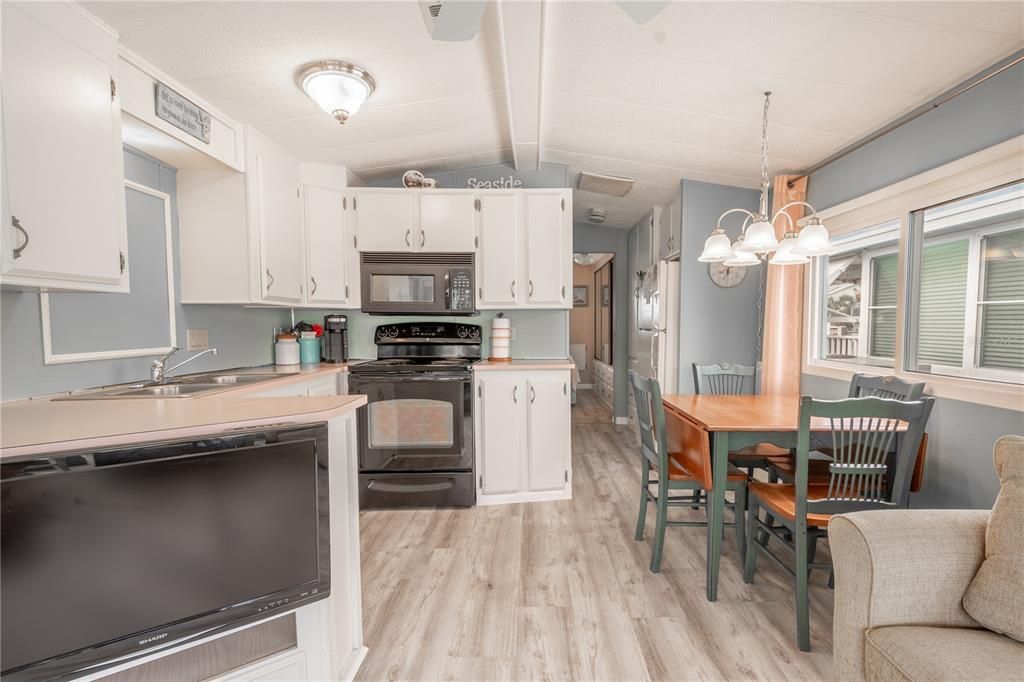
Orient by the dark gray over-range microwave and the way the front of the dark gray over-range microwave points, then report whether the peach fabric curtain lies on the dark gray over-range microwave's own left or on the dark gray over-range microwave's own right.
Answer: on the dark gray over-range microwave's own left

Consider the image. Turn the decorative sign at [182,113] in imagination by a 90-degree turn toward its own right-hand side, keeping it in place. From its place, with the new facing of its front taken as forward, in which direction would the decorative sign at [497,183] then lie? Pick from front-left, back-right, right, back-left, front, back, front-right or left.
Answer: back-left

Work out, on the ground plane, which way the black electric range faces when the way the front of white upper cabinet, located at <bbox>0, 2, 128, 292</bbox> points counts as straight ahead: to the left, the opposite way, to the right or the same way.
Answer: to the right

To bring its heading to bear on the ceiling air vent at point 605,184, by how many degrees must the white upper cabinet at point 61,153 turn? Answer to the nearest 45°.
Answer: approximately 45° to its left

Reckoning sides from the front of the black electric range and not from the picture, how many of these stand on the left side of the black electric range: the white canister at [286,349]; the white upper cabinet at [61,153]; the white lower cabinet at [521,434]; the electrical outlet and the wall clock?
2

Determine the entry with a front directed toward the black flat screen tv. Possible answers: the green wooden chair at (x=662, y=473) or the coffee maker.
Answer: the coffee maker

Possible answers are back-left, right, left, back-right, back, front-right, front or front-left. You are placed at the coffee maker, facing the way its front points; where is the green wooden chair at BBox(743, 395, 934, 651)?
front-left

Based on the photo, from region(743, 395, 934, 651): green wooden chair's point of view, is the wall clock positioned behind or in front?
in front

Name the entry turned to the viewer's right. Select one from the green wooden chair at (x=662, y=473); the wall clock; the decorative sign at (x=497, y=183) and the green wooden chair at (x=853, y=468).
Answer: the green wooden chair at (x=662, y=473)

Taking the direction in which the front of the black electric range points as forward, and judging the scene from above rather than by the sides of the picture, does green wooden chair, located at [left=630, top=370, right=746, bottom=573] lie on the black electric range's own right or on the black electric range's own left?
on the black electric range's own left

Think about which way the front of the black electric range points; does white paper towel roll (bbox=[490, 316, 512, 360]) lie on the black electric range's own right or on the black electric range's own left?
on the black electric range's own left
